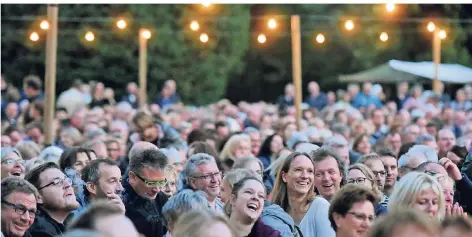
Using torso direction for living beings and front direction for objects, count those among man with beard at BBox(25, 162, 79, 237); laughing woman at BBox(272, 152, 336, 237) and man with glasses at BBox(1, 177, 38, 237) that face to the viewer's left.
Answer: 0

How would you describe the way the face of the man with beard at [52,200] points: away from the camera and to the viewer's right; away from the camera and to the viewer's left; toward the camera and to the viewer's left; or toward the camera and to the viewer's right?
toward the camera and to the viewer's right

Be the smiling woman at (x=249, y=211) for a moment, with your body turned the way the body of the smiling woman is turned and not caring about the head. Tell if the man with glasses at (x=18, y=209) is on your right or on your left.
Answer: on your right

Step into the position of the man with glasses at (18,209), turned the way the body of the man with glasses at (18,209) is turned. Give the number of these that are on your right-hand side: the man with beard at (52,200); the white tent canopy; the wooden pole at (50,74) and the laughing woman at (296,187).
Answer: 0

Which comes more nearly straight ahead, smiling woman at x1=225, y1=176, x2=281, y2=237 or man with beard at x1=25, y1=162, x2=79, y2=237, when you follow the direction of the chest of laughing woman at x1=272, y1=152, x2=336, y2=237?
the smiling woman

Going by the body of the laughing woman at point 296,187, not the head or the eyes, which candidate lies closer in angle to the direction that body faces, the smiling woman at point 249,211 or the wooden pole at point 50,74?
the smiling woman

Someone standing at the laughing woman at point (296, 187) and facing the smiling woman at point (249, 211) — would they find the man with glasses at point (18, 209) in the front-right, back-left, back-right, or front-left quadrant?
front-right

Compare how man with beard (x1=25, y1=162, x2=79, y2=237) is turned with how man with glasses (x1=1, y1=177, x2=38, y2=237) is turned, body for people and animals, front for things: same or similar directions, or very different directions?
same or similar directions

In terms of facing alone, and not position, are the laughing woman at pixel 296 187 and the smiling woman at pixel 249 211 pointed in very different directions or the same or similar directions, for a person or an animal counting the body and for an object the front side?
same or similar directions

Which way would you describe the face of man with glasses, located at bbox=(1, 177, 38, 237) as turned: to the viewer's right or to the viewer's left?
to the viewer's right

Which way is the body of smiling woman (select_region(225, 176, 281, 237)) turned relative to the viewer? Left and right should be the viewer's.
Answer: facing the viewer and to the right of the viewer

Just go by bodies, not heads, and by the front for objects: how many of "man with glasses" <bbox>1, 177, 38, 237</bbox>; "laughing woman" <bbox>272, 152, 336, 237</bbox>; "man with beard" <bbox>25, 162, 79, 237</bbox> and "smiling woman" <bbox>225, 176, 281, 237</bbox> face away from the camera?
0

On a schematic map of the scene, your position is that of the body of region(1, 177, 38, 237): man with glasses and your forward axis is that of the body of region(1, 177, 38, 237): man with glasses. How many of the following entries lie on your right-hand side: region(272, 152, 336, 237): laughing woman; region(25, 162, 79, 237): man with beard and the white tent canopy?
0

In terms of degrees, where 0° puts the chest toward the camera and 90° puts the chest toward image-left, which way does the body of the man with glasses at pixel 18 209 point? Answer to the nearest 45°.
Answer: approximately 315°

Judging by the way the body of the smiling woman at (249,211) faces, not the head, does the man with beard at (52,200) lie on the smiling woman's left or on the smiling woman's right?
on the smiling woman's right

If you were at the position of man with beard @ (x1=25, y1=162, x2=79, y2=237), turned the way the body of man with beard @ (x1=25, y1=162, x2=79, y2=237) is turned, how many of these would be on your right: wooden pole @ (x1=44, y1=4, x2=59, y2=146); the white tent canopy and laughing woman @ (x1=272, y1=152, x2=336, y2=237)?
0

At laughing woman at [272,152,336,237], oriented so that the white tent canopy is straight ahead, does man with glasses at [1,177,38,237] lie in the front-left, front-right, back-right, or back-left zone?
back-left
